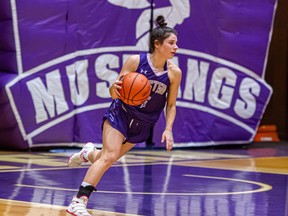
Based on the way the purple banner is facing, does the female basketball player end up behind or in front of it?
in front

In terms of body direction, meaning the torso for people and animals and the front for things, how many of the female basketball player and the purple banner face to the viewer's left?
0

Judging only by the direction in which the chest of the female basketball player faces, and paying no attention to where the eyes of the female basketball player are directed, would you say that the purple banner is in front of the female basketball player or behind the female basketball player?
behind

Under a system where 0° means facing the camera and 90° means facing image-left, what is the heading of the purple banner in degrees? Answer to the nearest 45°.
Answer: approximately 0°
